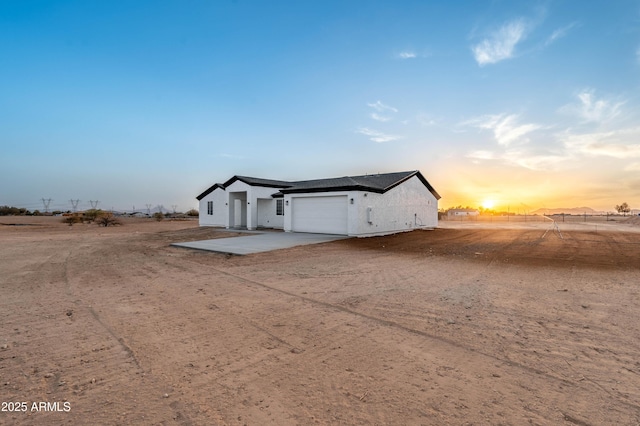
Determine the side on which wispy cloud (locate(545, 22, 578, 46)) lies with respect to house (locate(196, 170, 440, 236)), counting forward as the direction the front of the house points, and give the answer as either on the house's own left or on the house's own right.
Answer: on the house's own left

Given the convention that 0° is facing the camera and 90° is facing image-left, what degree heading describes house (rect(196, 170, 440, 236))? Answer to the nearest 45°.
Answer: approximately 45°

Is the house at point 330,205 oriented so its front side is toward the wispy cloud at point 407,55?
no
